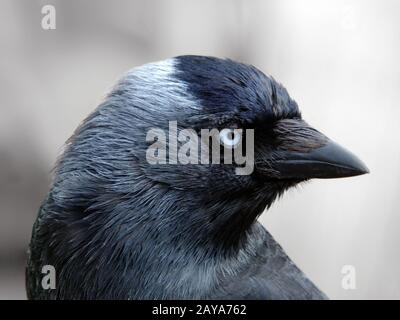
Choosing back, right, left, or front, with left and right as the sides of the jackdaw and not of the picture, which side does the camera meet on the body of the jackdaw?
right
